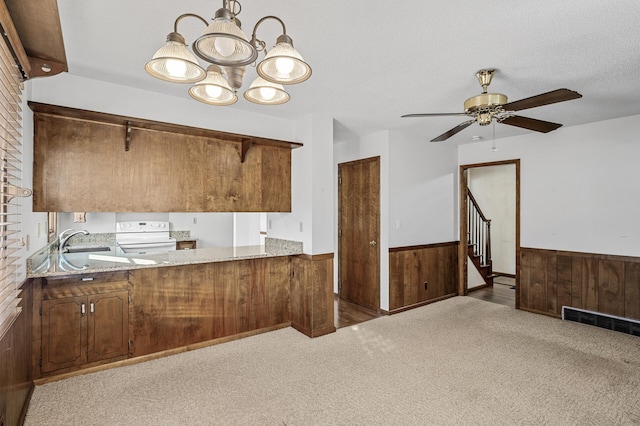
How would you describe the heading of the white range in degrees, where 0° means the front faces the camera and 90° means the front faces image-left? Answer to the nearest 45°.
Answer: approximately 0°

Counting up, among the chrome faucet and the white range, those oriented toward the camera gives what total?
1

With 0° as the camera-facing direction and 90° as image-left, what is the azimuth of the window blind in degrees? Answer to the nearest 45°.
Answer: approximately 270°

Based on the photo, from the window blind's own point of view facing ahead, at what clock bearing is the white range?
The white range is roughly at 10 o'clock from the window blind.

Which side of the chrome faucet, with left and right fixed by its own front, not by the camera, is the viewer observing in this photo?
right

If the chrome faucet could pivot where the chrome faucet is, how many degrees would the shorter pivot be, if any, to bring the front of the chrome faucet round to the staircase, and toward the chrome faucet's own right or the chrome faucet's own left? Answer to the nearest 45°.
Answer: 0° — it already faces it

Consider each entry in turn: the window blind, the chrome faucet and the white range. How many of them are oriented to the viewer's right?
2

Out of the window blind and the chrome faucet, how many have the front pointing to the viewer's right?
2

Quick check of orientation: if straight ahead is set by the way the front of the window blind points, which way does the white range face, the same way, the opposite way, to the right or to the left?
to the right
